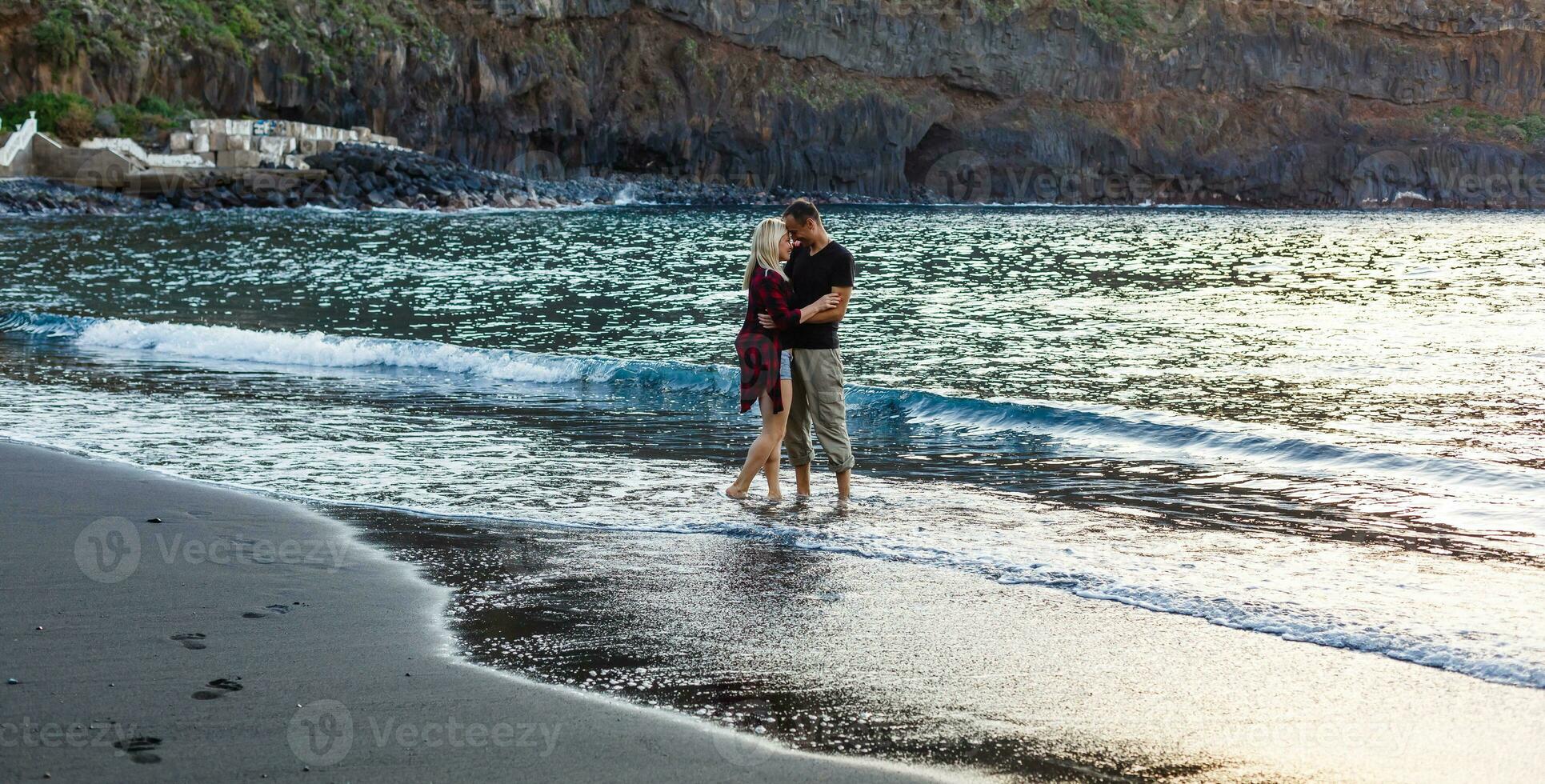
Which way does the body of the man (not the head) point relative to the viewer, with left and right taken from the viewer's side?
facing the viewer and to the left of the viewer

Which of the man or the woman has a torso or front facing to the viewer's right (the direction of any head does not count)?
the woman

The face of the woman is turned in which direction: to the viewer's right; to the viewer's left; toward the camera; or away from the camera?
to the viewer's right

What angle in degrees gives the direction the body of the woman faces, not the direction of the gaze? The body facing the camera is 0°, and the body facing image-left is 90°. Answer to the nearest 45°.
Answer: approximately 270°

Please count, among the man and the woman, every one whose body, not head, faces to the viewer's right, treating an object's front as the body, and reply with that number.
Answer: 1
